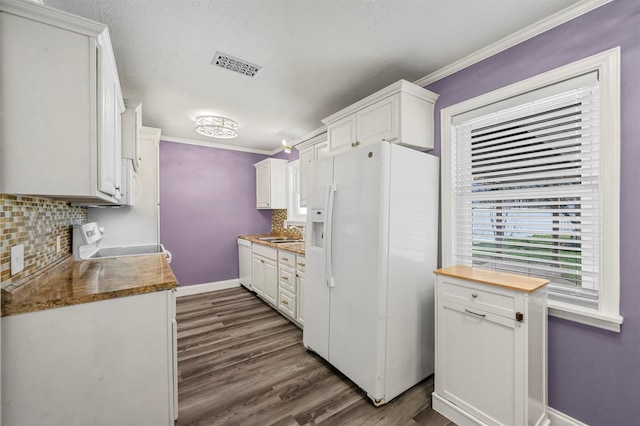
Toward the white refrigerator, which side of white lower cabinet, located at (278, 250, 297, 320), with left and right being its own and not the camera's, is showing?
left

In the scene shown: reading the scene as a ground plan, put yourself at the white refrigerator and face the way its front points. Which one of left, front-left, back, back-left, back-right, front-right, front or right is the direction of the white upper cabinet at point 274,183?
right

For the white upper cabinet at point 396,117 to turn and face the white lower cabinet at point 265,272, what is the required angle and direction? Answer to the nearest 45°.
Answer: approximately 90° to its right

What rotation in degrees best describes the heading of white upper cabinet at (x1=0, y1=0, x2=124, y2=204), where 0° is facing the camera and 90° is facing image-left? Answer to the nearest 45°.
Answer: approximately 270°

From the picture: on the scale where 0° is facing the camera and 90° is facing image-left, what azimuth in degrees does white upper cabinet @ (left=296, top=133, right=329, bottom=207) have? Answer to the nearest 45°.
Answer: approximately 45°

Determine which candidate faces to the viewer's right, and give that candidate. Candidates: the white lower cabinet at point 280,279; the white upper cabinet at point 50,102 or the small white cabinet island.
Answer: the white upper cabinet
